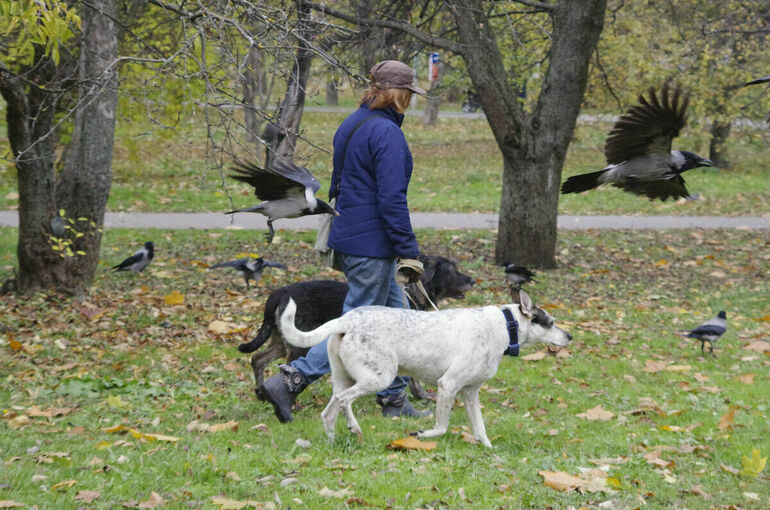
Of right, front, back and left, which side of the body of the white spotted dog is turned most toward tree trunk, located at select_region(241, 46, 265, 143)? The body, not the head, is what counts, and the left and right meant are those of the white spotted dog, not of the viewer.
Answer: left

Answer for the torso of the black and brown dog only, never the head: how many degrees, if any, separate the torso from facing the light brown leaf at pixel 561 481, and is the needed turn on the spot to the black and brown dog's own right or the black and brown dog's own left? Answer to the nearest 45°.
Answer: approximately 45° to the black and brown dog's own right

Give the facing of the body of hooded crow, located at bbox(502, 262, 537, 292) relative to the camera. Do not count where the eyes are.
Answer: to the viewer's left

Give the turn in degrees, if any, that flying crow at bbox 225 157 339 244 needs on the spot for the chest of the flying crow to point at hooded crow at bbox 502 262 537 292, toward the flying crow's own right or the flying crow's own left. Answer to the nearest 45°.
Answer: approximately 45° to the flying crow's own left

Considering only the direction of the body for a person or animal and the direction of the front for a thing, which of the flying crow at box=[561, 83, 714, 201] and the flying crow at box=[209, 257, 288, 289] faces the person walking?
the flying crow at box=[209, 257, 288, 289]

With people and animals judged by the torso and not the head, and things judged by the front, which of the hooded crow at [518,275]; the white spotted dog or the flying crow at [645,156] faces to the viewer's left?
the hooded crow

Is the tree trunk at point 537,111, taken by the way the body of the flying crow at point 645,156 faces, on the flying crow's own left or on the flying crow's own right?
on the flying crow's own left

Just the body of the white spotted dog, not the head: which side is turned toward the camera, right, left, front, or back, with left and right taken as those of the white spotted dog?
right

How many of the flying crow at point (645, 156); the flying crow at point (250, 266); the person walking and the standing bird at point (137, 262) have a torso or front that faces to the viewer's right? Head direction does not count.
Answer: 3

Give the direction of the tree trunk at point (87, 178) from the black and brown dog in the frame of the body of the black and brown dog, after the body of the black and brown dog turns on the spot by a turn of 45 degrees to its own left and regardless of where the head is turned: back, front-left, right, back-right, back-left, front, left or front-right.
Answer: left

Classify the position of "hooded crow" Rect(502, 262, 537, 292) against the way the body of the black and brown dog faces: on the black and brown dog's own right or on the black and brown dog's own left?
on the black and brown dog's own left
